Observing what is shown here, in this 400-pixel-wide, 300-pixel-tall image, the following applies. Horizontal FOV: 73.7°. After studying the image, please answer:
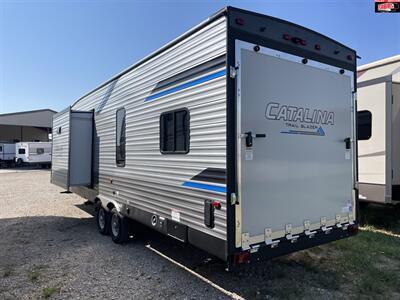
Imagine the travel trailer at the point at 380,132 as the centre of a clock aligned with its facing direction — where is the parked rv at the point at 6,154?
The parked rv is roughly at 11 o'clock from the travel trailer.

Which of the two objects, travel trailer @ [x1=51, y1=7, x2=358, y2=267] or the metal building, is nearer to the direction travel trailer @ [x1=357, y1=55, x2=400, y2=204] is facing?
the metal building

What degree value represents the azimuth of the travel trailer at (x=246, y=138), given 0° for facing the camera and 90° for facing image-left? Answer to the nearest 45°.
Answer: approximately 135°

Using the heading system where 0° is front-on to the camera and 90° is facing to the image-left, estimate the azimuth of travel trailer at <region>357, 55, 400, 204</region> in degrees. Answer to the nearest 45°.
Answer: approximately 135°

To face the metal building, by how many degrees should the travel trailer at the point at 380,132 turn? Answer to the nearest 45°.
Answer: approximately 45° to its left

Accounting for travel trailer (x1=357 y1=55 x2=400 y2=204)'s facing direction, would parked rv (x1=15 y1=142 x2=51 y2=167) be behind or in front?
in front

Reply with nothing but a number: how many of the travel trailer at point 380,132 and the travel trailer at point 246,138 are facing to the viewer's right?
0

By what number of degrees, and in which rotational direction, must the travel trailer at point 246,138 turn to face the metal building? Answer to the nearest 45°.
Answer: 0° — it already faces it

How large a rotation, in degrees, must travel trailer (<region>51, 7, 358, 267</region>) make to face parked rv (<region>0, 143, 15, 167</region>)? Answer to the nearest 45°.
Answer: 0° — it already faces it

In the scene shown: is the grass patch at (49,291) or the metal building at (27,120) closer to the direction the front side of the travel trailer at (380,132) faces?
the metal building

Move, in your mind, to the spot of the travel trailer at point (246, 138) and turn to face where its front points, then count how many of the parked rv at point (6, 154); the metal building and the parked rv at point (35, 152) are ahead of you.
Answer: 3
